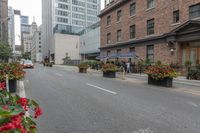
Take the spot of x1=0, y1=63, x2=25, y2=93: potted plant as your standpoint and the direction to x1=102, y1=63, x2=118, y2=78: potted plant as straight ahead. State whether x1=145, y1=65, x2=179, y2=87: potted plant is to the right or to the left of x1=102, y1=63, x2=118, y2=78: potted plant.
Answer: right

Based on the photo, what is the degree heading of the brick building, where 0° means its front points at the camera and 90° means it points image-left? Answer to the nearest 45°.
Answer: approximately 45°
